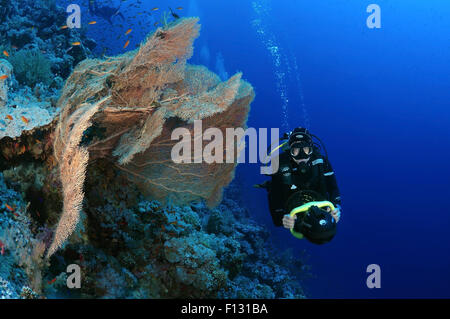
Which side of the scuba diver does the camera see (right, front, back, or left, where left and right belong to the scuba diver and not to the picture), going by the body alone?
front

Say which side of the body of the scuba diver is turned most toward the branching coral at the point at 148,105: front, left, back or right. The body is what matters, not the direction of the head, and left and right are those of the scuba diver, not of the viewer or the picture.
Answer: right

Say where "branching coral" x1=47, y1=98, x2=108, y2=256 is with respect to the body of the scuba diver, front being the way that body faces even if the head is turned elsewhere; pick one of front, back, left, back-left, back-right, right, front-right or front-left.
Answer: front-right
